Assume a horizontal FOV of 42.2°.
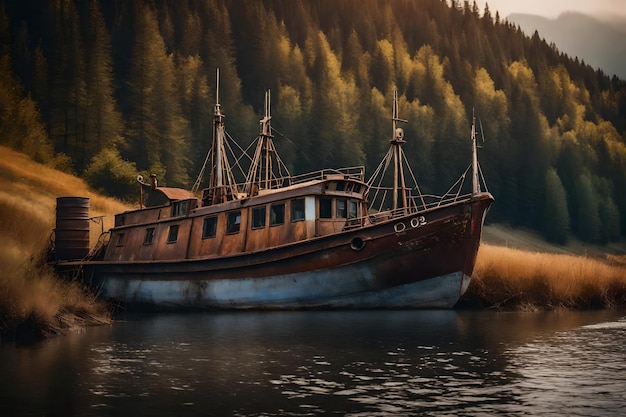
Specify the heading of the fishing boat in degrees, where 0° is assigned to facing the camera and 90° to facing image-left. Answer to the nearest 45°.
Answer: approximately 315°
